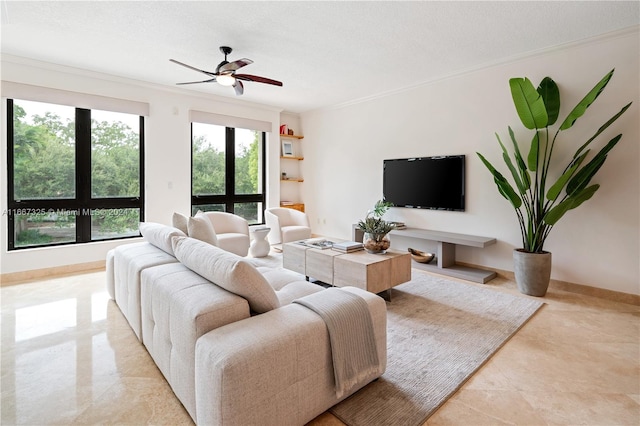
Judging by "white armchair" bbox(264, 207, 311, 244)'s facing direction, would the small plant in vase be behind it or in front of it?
in front

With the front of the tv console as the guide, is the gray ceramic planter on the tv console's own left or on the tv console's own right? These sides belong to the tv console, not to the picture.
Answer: on the tv console's own left

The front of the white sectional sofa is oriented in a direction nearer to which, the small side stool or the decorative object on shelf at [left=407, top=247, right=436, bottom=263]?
the decorative object on shelf

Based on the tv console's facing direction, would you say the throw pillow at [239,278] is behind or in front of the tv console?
in front

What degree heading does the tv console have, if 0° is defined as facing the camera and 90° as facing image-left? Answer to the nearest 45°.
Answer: approximately 45°

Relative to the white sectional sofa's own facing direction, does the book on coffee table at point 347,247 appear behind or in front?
in front

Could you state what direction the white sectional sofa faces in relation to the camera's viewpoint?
facing away from the viewer and to the right of the viewer

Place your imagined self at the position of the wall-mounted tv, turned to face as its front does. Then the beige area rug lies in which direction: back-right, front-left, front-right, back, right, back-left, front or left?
front-left
